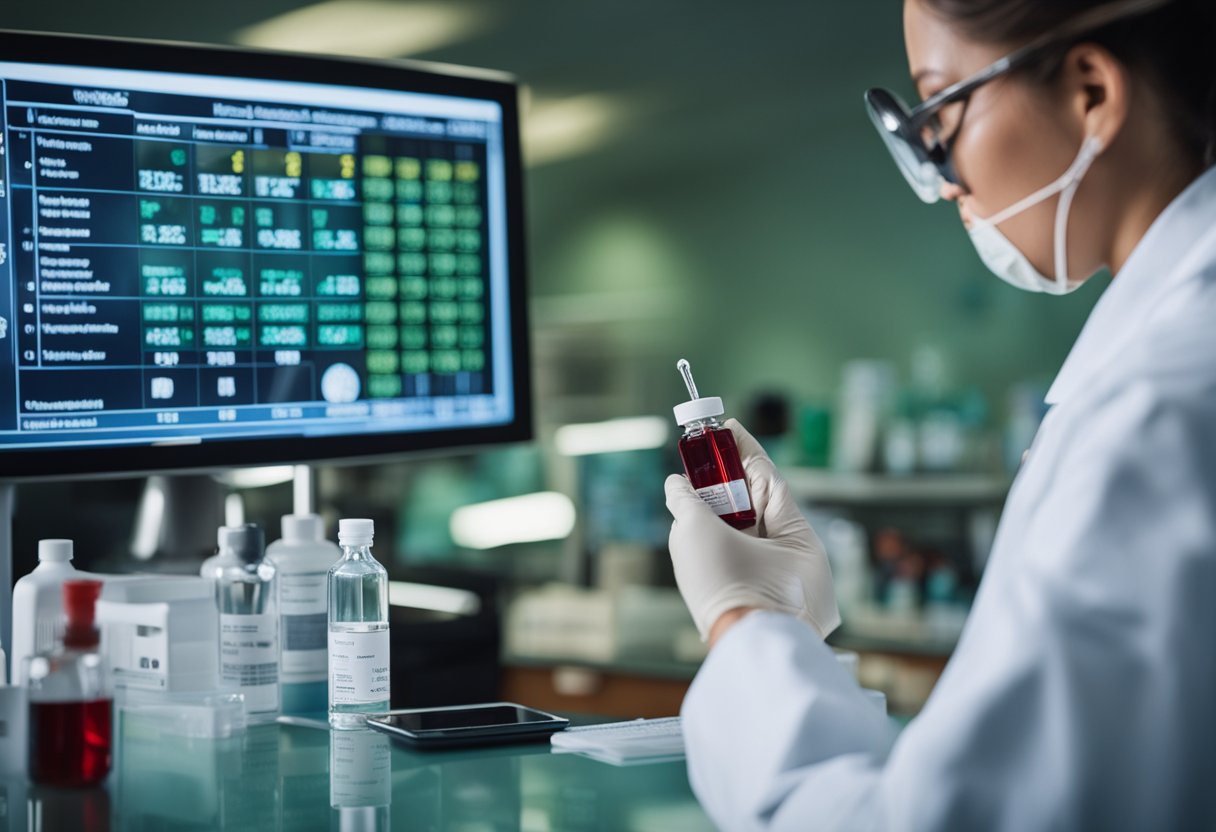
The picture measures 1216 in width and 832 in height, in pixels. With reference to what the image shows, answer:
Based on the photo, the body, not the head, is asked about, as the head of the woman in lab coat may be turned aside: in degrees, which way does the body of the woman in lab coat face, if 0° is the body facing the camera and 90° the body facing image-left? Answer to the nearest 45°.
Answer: approximately 90°

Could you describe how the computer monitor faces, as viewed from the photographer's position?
facing the viewer and to the right of the viewer

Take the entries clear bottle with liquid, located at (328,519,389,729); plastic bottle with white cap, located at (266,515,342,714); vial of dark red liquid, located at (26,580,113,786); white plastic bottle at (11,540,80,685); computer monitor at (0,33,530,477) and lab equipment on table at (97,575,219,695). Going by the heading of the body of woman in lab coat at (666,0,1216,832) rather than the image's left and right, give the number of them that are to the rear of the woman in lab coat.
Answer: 0

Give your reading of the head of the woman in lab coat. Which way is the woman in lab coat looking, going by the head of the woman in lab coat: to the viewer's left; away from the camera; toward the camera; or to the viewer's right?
to the viewer's left

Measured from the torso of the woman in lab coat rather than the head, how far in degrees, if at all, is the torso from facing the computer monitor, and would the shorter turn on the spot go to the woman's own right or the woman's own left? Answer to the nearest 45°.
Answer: approximately 45° to the woman's own right

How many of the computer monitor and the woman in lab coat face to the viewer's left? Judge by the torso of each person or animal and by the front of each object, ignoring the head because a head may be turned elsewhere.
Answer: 1

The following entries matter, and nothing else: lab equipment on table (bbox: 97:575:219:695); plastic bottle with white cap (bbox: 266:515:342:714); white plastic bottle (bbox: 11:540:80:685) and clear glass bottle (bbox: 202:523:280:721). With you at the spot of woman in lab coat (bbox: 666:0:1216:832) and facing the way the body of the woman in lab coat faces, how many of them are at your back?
0

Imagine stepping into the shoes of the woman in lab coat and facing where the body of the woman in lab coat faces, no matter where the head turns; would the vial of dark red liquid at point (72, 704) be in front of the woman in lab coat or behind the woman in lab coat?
in front

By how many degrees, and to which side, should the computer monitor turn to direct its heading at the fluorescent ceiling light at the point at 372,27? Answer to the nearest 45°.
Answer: approximately 135° to its left

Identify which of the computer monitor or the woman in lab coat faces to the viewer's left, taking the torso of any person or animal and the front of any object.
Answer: the woman in lab coat

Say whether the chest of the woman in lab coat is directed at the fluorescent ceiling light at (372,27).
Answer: no
